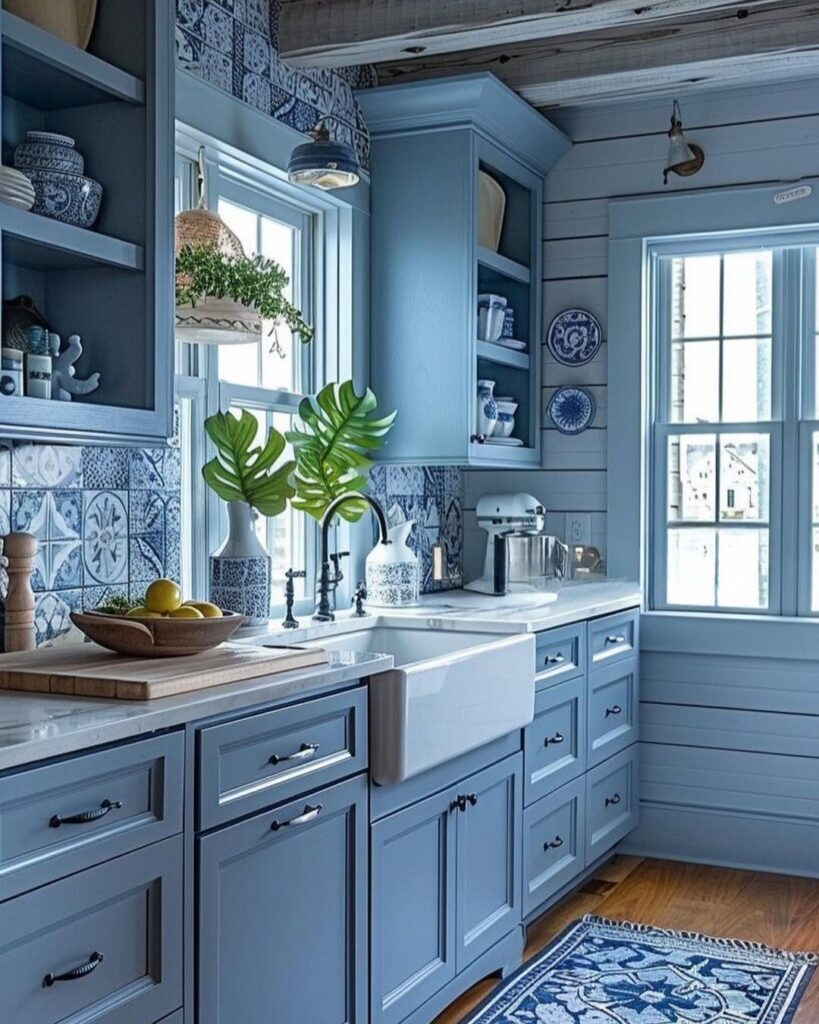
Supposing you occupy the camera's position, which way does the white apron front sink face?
facing the viewer and to the right of the viewer

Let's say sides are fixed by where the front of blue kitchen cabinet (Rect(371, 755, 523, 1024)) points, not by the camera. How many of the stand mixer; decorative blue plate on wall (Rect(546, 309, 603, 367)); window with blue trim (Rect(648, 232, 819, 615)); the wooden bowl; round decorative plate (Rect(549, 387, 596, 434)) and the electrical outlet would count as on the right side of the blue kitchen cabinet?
1

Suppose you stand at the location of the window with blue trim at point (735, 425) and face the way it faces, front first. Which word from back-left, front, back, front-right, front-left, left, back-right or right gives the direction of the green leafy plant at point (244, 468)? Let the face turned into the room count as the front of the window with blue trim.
front-right

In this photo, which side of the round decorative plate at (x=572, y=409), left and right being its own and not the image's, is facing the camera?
front

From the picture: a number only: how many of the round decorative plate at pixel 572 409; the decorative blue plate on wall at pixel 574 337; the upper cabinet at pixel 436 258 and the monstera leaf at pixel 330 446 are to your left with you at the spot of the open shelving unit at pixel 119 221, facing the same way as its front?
4

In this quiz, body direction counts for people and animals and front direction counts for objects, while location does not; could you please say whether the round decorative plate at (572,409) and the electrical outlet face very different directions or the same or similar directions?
same or similar directions

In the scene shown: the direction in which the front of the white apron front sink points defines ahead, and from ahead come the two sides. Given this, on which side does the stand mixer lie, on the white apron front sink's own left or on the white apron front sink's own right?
on the white apron front sink's own left

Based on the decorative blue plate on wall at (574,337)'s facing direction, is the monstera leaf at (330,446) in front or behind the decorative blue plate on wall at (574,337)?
in front

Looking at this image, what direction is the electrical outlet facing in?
toward the camera

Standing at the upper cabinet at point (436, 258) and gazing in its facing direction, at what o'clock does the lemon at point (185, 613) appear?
The lemon is roughly at 2 o'clock from the upper cabinet.

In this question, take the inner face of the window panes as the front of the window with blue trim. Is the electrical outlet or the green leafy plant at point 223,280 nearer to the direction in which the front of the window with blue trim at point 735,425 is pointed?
the green leafy plant

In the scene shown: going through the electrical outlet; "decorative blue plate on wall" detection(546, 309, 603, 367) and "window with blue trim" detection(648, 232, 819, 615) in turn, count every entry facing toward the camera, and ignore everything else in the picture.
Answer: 3

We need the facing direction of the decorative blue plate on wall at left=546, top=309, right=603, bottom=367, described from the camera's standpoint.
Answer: facing the viewer

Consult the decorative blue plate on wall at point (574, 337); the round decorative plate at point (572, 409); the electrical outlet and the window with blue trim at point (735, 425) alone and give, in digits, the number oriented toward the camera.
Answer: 4

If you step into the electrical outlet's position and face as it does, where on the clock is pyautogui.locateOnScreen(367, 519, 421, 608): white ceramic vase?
The white ceramic vase is roughly at 1 o'clock from the electrical outlet.
